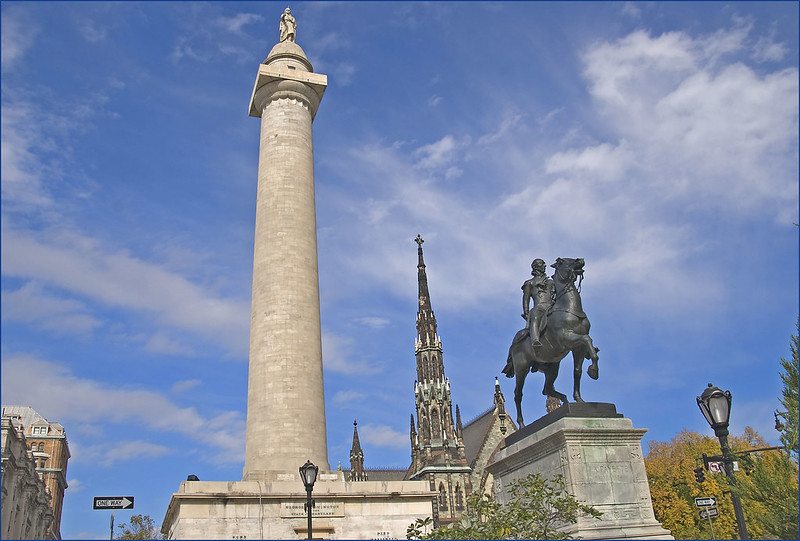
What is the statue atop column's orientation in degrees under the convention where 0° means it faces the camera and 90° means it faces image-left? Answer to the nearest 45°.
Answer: approximately 315°

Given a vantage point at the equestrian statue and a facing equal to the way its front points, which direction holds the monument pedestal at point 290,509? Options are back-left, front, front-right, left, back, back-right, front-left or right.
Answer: back

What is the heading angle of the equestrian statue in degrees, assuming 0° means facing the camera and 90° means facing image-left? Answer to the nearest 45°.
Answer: approximately 315°

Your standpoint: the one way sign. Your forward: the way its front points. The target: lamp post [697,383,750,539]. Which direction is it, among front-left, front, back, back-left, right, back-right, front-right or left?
front-left

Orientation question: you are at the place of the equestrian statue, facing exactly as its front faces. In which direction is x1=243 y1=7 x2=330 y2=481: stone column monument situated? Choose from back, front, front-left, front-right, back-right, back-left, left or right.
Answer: back

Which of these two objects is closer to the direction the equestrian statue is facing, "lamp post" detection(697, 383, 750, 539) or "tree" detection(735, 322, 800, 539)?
the lamp post

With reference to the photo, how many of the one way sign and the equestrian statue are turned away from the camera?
0
